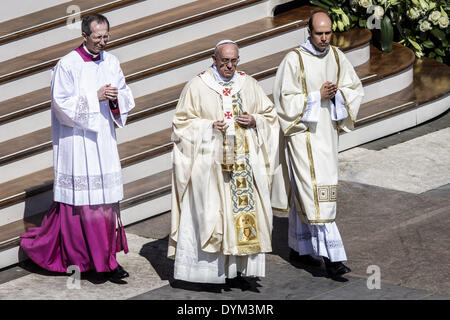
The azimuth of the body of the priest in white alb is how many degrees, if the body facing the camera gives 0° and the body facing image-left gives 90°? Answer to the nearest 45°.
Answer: approximately 315°

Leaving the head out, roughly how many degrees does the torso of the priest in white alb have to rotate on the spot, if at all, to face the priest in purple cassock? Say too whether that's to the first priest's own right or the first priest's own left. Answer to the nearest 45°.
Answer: approximately 135° to the first priest's own right

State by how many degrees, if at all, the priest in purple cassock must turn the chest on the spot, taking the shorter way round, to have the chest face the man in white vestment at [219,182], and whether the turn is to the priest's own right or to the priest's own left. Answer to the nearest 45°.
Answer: approximately 45° to the priest's own left

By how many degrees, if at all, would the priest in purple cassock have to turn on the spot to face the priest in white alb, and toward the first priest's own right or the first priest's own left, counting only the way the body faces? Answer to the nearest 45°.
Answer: approximately 45° to the first priest's own left

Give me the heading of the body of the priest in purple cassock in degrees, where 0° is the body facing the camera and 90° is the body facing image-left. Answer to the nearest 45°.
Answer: approximately 315°
